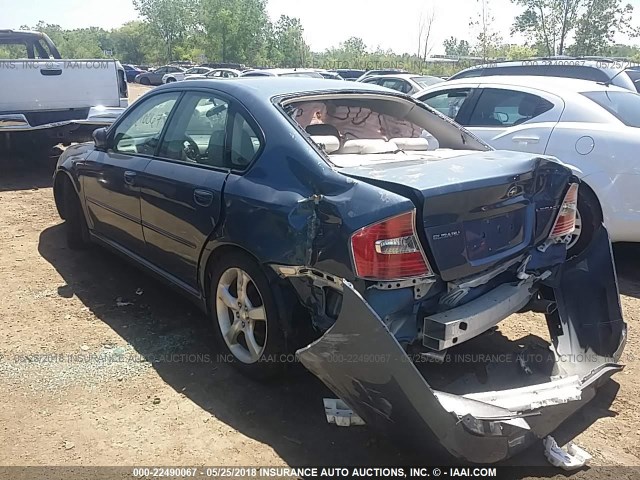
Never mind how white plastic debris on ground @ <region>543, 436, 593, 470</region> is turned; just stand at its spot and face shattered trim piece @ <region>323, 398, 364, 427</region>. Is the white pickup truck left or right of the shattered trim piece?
right

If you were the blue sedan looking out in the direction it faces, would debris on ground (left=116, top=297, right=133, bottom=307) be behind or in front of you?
in front

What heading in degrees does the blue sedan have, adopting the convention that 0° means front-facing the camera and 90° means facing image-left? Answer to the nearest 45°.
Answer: approximately 135°

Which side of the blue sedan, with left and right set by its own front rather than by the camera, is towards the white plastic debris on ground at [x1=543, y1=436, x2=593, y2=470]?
back

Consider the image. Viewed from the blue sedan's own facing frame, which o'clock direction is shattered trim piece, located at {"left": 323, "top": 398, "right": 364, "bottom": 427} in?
The shattered trim piece is roughly at 8 o'clock from the blue sedan.

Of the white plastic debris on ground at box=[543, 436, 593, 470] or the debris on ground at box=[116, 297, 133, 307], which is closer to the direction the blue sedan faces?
the debris on ground
